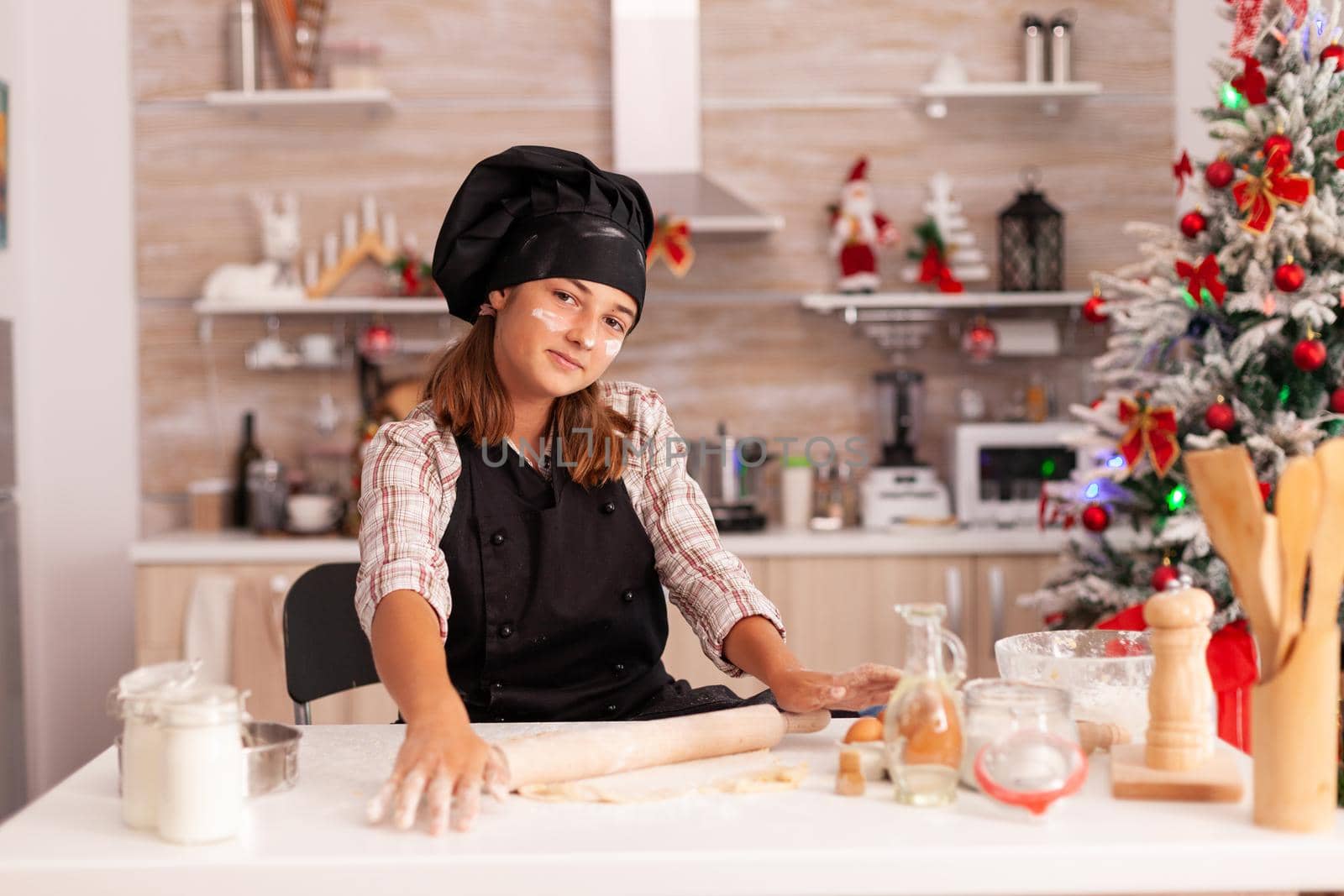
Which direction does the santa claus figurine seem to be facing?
toward the camera

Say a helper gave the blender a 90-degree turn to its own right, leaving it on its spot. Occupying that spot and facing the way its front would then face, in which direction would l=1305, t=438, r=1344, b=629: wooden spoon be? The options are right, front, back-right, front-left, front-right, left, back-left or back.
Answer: left

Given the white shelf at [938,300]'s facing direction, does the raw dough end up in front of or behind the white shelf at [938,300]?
in front

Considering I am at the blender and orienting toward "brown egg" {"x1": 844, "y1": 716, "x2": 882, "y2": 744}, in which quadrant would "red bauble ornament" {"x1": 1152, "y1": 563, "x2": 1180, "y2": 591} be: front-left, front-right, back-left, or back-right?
front-left

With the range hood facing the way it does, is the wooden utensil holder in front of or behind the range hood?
in front

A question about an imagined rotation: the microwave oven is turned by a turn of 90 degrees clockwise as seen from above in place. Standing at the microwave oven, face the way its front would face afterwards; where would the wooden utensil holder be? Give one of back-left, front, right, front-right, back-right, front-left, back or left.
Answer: left

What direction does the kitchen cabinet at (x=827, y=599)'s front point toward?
toward the camera

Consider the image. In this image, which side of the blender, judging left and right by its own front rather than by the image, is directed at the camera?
front

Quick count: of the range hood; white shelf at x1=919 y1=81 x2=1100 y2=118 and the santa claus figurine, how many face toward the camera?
3

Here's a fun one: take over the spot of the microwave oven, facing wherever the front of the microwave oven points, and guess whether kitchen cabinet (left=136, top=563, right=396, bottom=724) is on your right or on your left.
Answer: on your right

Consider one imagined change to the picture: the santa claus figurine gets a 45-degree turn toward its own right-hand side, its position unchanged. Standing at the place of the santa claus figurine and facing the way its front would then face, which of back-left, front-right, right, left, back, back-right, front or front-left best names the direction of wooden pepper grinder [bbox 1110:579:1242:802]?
front-left

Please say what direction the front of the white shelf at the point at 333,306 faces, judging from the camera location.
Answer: facing the viewer

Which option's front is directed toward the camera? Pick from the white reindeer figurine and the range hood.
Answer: the range hood
